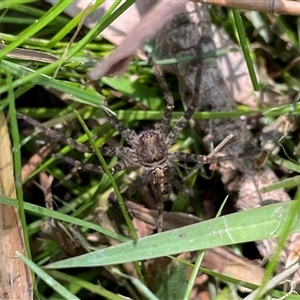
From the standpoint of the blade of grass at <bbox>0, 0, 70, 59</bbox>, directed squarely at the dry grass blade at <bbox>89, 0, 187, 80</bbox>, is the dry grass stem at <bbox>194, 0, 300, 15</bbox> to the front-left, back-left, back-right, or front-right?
front-left

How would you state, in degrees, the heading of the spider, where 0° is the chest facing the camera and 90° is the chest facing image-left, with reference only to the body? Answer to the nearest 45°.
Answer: approximately 180°
